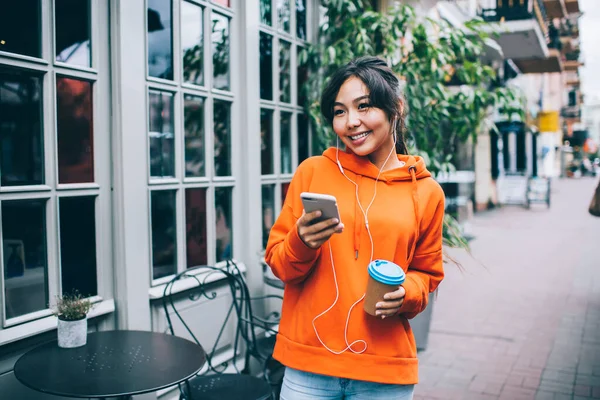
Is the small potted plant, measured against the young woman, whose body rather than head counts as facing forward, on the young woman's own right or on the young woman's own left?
on the young woman's own right

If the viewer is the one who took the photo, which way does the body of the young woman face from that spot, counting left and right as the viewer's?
facing the viewer

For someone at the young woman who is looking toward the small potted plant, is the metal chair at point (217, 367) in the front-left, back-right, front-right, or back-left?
front-right

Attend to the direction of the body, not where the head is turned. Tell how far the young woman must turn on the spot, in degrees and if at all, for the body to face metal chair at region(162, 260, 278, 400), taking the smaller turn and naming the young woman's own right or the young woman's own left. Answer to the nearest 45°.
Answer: approximately 135° to the young woman's own right

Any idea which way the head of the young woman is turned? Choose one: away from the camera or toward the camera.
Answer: toward the camera
